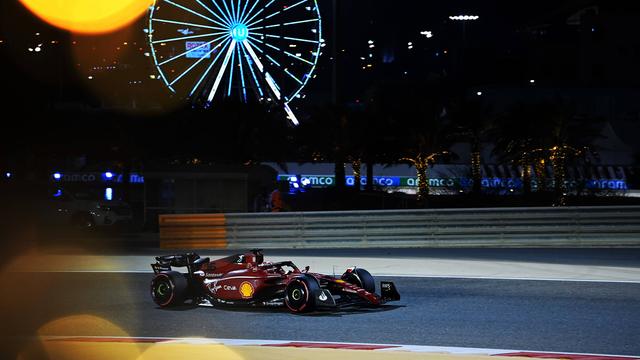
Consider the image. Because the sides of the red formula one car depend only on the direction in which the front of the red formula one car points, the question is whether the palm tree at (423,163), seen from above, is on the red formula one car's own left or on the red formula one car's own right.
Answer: on the red formula one car's own left

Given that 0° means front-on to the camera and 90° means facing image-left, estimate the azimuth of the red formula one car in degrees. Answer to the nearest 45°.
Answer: approximately 315°

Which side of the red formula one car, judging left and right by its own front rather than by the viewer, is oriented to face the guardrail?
left

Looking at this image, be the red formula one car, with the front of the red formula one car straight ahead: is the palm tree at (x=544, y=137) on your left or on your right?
on your left
